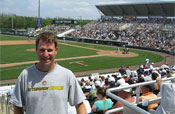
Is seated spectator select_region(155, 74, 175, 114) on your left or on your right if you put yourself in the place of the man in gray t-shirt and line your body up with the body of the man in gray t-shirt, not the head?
on your left

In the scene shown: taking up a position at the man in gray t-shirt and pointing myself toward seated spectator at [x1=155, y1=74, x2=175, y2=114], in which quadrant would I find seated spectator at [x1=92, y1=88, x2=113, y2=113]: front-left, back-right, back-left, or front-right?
front-left

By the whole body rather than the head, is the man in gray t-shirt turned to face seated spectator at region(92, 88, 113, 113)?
no

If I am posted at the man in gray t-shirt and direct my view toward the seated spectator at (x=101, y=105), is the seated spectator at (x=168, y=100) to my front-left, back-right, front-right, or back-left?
front-right

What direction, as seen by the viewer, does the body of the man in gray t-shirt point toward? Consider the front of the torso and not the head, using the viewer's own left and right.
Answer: facing the viewer

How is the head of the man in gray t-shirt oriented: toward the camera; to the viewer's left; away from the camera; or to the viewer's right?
toward the camera
